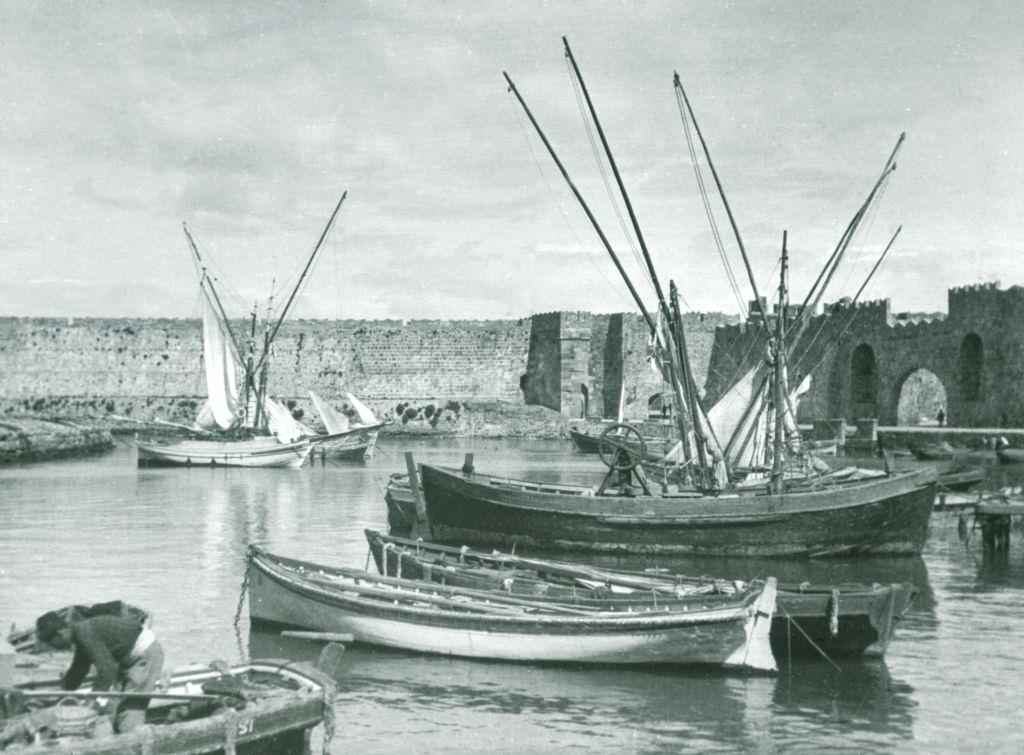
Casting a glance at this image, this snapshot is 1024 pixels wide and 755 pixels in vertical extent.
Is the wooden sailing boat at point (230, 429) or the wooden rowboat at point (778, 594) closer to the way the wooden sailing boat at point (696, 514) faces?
the wooden rowboat

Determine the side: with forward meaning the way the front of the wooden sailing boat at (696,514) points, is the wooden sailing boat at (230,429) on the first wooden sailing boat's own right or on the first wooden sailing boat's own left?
on the first wooden sailing boat's own left

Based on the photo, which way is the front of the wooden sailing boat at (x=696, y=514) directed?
to the viewer's right

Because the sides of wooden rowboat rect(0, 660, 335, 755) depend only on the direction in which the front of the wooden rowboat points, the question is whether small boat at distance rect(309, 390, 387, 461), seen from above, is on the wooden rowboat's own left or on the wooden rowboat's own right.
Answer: on the wooden rowboat's own left

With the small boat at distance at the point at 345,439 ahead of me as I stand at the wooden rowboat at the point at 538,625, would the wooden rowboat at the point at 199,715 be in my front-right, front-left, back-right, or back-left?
back-left

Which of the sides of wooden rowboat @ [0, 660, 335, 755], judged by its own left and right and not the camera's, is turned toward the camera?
right
